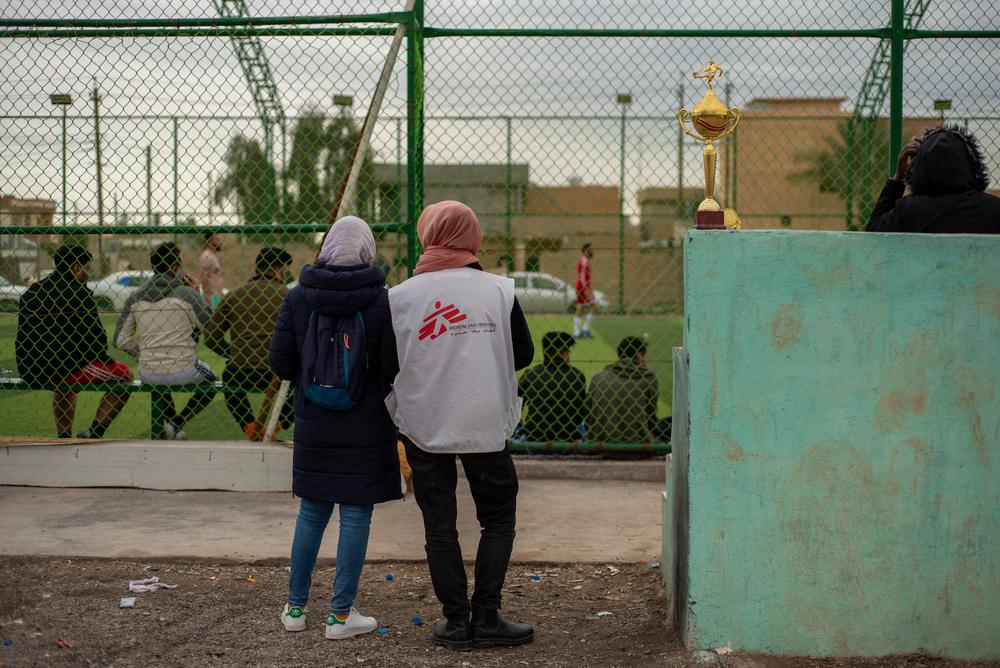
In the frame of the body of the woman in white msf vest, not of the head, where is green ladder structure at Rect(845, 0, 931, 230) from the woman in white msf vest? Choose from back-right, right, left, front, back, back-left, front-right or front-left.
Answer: front-right

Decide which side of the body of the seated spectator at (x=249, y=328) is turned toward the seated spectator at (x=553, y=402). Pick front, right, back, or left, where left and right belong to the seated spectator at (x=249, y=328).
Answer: right

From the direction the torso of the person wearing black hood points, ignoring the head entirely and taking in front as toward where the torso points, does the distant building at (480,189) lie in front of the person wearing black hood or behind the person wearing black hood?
in front

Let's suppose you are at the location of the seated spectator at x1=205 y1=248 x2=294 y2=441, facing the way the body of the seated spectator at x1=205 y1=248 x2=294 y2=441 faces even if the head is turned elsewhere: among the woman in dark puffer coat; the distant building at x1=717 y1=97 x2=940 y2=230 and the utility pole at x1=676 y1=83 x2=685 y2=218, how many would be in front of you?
2

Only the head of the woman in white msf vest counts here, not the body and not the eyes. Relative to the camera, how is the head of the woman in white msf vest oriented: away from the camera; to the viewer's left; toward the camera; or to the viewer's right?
away from the camera

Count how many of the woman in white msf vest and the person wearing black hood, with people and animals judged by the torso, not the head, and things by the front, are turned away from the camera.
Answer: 2

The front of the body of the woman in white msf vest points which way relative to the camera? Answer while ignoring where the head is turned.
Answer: away from the camera

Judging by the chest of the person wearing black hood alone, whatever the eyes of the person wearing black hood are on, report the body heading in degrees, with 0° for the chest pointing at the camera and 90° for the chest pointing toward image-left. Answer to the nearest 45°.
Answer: approximately 180°

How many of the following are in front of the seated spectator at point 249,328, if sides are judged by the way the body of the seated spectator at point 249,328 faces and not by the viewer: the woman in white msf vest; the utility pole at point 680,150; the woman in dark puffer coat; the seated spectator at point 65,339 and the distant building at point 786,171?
2

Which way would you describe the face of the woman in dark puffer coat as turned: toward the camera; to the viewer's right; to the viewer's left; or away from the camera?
away from the camera

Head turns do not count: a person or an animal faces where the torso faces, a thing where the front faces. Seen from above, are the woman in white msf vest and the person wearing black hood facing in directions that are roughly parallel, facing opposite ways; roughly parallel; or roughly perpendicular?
roughly parallel

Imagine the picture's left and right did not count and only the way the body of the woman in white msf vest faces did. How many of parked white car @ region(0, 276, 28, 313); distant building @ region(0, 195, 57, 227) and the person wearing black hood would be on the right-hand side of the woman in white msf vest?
1

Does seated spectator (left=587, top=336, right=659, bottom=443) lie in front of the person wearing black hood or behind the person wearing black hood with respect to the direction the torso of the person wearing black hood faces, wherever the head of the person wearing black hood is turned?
in front

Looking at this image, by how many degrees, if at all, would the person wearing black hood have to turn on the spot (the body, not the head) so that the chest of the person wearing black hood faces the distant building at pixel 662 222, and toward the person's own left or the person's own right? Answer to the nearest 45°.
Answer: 0° — they already face it

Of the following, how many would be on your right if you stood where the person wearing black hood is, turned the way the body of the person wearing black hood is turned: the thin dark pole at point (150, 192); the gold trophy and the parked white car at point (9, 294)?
0

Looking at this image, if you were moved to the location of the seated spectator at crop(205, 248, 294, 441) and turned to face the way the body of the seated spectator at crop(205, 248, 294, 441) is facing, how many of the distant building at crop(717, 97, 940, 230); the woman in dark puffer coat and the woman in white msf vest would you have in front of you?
1
